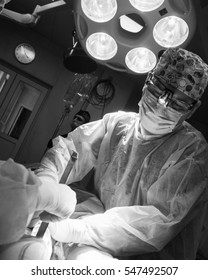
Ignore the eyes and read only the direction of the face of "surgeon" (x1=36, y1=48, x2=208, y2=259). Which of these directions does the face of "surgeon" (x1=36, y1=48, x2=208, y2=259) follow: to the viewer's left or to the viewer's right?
to the viewer's left

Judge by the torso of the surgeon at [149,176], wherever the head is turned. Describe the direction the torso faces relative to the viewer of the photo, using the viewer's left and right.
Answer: facing the viewer and to the left of the viewer

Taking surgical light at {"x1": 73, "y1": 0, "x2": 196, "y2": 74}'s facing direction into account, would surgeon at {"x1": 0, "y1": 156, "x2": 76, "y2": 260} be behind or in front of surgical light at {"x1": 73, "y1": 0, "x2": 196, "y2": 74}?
in front

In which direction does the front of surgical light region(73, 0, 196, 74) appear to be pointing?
toward the camera
